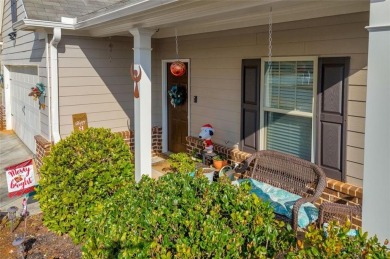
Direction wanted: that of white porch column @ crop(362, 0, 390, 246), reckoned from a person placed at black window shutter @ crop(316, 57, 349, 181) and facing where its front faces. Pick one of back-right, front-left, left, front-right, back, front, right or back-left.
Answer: front-left

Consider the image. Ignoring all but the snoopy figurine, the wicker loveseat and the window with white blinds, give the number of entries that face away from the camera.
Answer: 0

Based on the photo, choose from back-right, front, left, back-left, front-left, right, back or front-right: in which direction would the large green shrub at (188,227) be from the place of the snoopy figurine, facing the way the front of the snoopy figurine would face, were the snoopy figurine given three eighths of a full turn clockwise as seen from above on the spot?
back

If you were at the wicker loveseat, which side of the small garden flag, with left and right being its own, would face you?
left

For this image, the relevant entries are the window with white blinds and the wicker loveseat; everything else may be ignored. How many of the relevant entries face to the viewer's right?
0

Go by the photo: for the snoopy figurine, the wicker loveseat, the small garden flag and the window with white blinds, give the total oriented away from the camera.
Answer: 0

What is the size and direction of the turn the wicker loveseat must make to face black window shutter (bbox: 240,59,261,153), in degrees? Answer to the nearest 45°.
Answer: approximately 90° to its right

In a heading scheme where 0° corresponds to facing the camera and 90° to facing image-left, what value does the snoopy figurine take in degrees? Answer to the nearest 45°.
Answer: approximately 45°

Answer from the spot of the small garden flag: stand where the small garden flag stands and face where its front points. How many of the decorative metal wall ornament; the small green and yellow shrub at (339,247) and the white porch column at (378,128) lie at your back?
1

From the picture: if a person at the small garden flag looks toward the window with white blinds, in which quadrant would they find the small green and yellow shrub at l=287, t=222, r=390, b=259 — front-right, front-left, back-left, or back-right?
front-right

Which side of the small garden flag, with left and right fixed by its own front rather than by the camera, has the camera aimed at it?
front

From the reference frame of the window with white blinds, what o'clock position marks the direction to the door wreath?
The door wreath is roughly at 3 o'clock from the window with white blinds.

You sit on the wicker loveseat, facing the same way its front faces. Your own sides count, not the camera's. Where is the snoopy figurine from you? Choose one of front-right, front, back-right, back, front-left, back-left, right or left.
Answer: right
